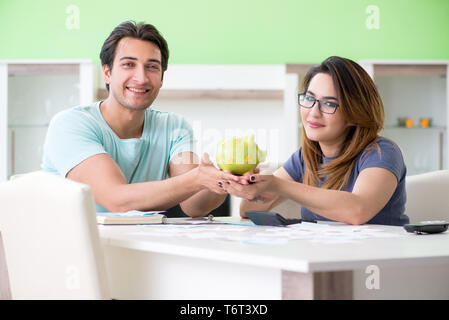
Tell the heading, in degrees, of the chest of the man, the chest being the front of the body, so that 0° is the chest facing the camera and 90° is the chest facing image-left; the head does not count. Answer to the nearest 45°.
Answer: approximately 315°

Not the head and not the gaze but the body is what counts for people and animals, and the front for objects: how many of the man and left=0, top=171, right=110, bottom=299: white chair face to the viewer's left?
0

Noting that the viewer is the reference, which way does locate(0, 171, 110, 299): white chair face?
facing away from the viewer and to the right of the viewer

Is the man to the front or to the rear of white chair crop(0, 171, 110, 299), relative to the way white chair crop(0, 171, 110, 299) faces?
to the front

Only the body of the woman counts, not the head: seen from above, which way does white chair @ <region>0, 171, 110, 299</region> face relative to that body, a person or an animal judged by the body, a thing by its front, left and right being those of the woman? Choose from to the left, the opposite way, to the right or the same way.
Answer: the opposite way

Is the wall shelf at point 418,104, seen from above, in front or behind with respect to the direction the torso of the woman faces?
behind

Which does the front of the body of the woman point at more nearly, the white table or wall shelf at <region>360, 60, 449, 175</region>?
the white table

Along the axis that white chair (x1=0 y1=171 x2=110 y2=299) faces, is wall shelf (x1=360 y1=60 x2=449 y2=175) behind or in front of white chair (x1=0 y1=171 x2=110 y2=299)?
in front

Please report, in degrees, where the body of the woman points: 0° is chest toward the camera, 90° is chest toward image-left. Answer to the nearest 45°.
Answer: approximately 45°

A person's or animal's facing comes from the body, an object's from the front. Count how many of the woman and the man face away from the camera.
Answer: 0
